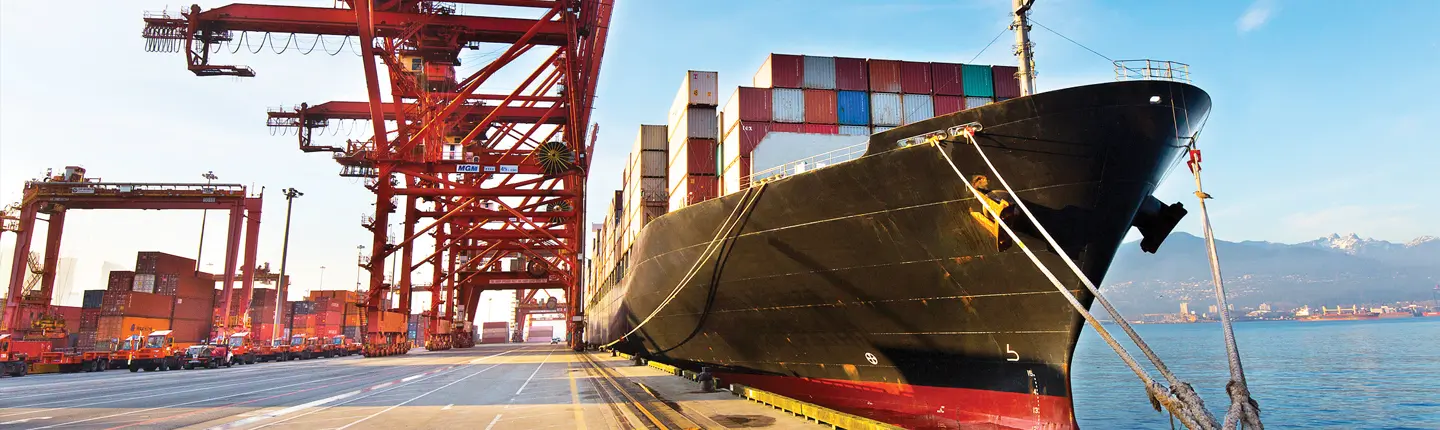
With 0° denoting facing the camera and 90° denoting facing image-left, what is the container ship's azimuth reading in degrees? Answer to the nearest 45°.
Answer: approximately 315°

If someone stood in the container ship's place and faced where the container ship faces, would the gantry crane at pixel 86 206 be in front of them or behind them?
behind
